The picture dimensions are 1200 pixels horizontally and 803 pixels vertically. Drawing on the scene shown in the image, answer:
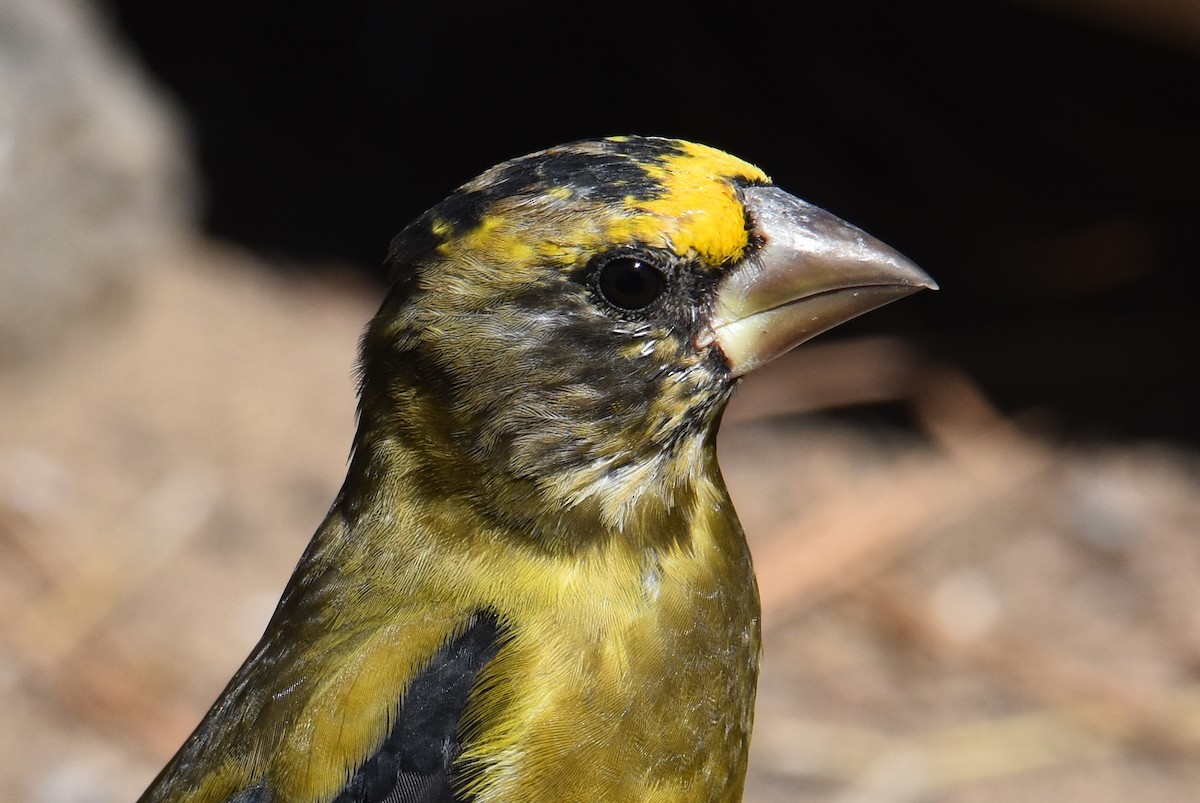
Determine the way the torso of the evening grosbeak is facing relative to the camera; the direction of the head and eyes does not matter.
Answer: to the viewer's right
